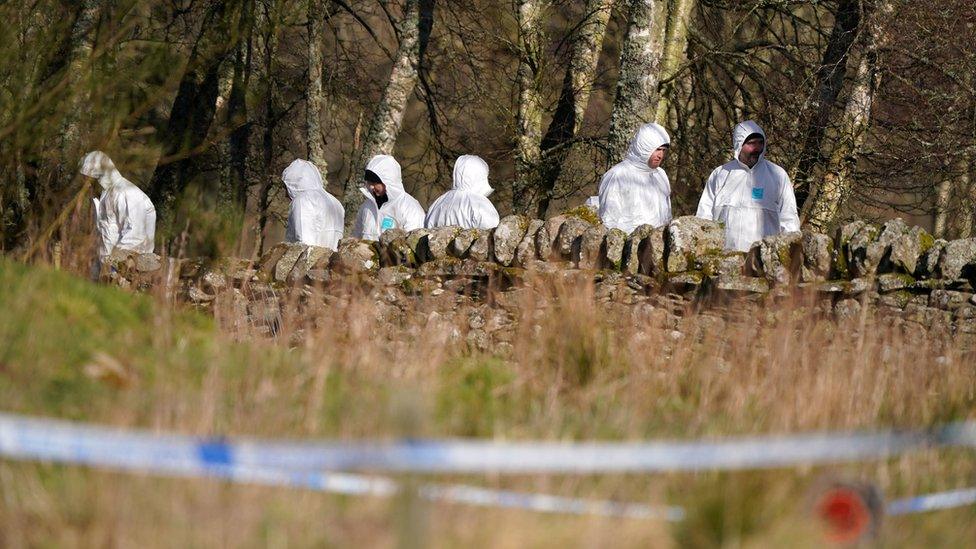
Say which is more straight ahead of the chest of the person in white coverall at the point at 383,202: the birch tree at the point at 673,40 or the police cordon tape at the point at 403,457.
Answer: the police cordon tape

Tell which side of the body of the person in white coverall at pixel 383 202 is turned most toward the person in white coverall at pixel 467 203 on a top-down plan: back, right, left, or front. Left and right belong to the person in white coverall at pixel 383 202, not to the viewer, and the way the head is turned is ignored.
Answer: left

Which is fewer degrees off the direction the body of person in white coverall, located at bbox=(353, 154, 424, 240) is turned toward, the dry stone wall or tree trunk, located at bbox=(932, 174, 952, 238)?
the dry stone wall

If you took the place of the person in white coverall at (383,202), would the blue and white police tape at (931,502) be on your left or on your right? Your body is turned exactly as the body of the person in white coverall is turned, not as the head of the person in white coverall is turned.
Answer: on your left

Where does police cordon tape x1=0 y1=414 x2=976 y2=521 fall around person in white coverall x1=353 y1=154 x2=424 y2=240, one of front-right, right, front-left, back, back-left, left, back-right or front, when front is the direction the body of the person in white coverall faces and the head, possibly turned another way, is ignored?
front-left

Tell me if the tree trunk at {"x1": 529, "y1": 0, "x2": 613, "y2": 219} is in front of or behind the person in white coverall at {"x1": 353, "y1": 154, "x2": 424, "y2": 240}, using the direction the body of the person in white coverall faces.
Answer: behind

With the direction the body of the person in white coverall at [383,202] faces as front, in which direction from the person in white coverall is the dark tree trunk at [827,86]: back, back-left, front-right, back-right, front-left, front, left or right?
back-left

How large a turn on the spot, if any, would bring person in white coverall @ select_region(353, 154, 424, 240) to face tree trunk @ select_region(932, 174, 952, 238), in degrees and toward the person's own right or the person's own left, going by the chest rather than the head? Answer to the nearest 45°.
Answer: approximately 180°
